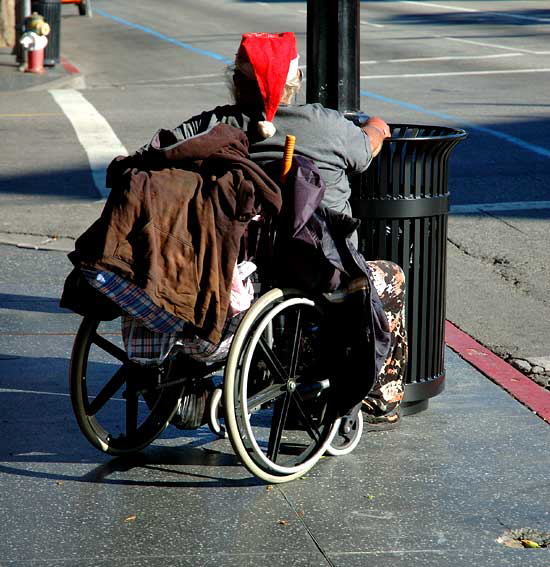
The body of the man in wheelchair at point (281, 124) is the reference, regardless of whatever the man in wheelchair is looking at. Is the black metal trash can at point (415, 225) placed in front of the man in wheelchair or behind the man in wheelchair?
in front

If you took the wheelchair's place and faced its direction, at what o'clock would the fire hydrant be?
The fire hydrant is roughly at 10 o'clock from the wheelchair.

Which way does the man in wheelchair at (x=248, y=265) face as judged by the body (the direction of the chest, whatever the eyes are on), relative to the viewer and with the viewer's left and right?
facing away from the viewer and to the right of the viewer

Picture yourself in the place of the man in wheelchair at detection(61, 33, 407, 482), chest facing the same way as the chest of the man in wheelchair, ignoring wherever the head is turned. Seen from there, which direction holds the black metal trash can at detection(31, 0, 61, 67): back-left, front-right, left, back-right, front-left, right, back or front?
front-left

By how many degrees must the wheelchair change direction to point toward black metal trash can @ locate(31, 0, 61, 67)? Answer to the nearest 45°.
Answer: approximately 45° to its left

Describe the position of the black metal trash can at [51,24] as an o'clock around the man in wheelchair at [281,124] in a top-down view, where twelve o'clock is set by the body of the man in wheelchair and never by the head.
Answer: The black metal trash can is roughly at 10 o'clock from the man in wheelchair.

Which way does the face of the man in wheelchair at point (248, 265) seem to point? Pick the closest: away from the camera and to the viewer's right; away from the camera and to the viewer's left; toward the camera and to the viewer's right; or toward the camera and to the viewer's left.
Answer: away from the camera and to the viewer's right
